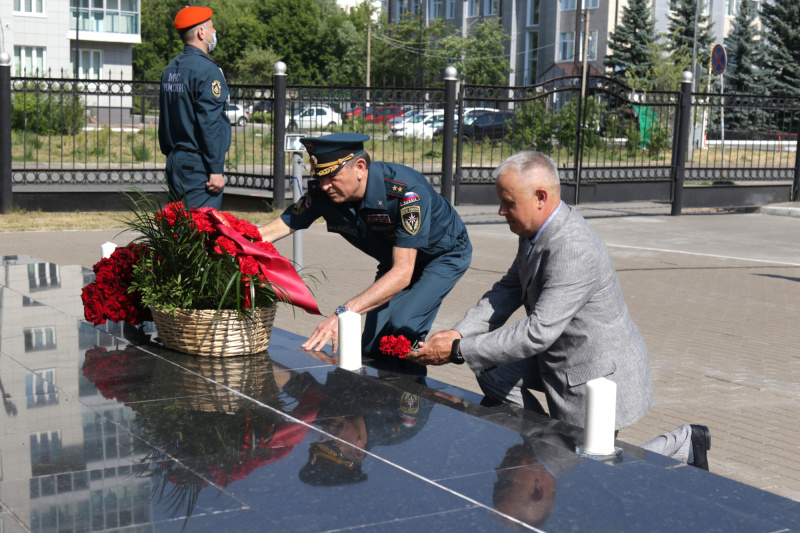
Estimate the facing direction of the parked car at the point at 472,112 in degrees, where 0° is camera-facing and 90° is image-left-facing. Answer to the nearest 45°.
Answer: approximately 45°

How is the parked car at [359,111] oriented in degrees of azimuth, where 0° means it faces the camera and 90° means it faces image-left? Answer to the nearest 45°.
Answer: approximately 45°

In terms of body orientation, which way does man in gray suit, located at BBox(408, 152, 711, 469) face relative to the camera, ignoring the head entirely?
to the viewer's left

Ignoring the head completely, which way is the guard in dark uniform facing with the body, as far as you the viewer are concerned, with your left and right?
facing away from the viewer and to the right of the viewer

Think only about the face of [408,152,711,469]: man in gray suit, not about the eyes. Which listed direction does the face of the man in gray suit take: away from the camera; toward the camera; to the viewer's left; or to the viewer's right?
to the viewer's left

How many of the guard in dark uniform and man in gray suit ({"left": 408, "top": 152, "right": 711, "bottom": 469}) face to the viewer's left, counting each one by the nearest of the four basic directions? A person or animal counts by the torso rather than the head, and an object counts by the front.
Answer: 1
